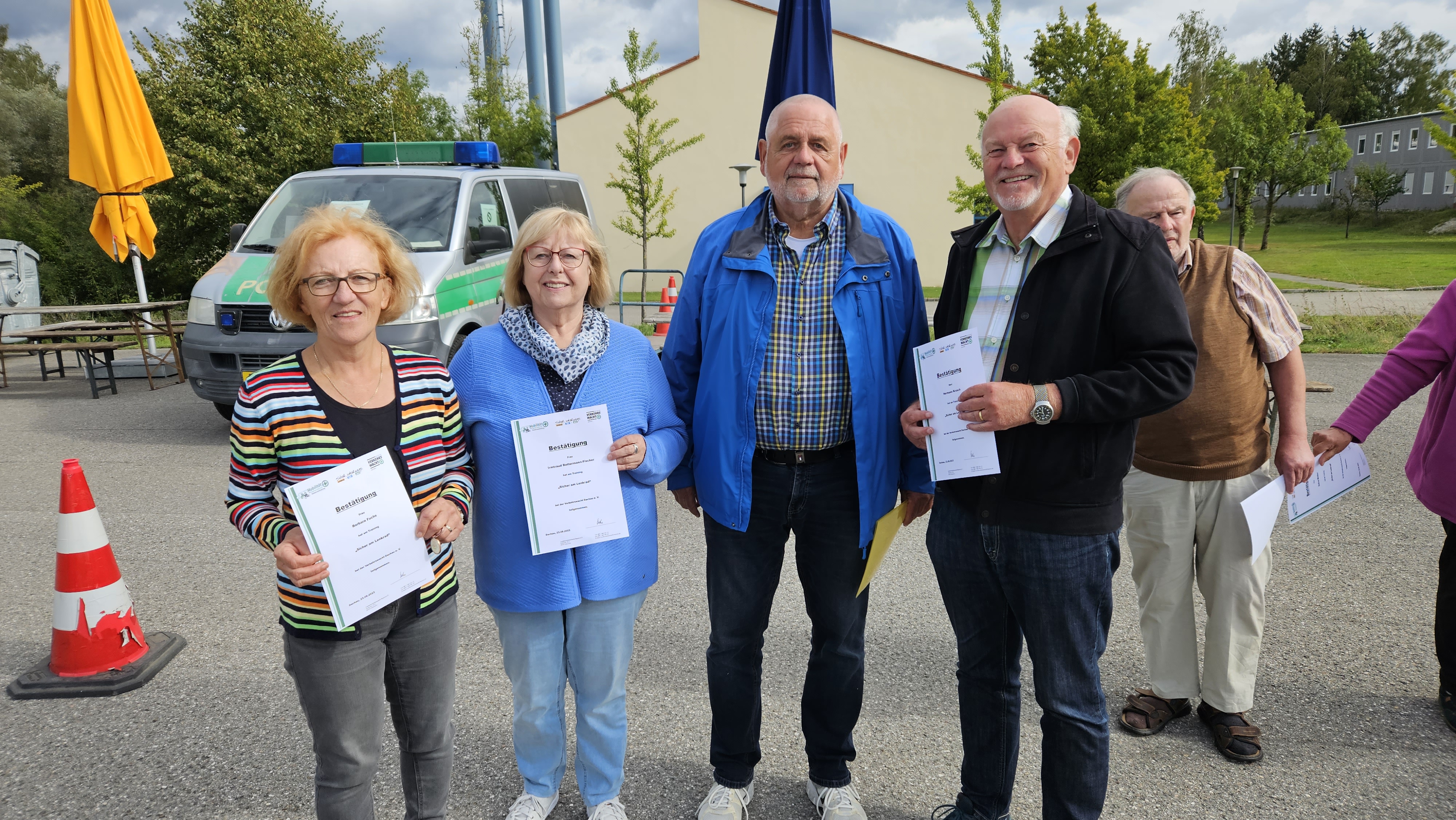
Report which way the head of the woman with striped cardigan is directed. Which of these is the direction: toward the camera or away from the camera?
toward the camera

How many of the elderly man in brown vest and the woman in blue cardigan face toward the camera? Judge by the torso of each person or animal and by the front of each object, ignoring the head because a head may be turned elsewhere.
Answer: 2

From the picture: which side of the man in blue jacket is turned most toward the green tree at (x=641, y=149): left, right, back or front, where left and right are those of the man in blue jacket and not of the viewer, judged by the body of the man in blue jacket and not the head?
back

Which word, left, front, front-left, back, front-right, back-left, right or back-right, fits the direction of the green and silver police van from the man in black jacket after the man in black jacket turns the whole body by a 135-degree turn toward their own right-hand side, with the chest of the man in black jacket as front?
front-left

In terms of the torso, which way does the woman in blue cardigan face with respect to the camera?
toward the camera

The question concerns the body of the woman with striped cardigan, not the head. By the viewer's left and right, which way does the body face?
facing the viewer

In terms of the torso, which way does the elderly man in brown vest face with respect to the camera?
toward the camera

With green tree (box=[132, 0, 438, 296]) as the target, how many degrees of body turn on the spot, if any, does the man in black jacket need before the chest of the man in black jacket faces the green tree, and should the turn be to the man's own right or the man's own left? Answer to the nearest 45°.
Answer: approximately 90° to the man's own right

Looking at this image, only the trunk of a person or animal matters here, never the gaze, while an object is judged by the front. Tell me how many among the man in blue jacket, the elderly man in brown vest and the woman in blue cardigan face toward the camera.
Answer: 3

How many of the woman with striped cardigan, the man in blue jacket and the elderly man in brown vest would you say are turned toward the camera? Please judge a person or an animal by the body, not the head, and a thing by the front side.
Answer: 3

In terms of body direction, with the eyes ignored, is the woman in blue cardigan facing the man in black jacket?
no

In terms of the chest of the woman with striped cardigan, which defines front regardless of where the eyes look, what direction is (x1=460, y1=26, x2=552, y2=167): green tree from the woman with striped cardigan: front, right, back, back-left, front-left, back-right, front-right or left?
back

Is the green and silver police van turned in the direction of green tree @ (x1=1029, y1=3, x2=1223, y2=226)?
no

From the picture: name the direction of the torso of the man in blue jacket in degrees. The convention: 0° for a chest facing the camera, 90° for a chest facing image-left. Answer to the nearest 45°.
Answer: approximately 0°

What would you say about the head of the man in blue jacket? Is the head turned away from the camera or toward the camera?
toward the camera

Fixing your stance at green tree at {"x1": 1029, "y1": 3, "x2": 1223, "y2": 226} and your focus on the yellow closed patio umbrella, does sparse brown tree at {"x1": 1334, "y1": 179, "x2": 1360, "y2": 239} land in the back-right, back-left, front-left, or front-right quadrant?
back-right

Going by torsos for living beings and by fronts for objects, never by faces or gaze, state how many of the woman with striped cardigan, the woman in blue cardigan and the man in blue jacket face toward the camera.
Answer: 3

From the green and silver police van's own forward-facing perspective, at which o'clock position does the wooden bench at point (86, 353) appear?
The wooden bench is roughly at 3 o'clock from the green and silver police van.

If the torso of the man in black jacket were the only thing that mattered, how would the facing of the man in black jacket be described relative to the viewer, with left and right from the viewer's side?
facing the viewer and to the left of the viewer

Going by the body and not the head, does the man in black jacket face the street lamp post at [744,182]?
no

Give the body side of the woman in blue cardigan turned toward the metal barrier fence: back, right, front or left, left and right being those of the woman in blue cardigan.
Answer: back
